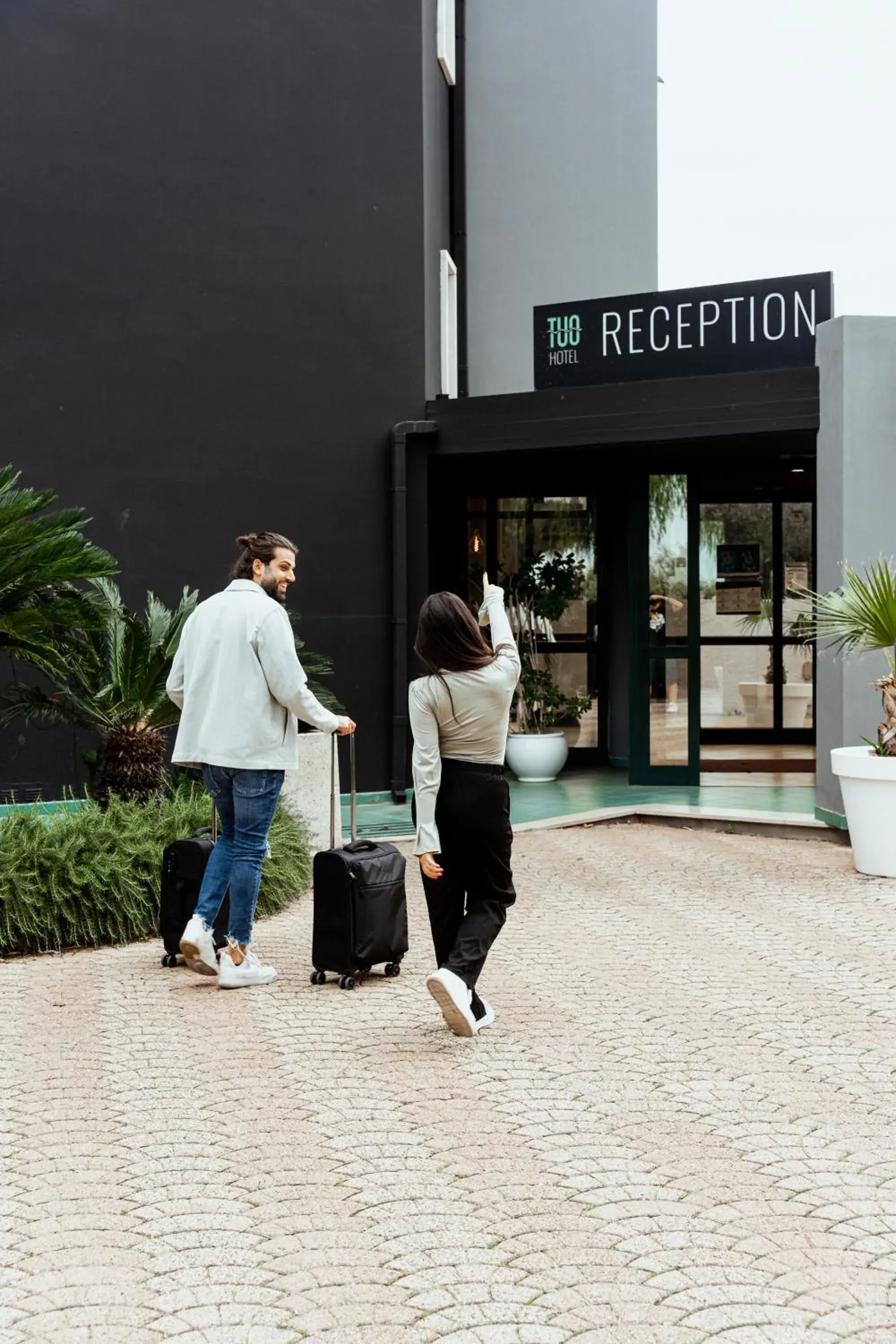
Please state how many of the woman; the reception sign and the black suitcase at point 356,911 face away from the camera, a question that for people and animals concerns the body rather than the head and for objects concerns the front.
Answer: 1

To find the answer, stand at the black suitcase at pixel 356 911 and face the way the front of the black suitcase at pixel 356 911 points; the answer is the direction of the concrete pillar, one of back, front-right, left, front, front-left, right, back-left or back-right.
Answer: left

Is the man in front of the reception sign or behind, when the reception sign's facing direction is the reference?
in front

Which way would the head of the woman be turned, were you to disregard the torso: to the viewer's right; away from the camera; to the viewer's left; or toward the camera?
away from the camera

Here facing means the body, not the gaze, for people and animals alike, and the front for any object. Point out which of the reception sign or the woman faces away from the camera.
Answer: the woman

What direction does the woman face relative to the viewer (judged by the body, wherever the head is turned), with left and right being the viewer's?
facing away from the viewer

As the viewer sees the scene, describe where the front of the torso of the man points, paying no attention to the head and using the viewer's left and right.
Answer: facing away from the viewer and to the right of the viewer

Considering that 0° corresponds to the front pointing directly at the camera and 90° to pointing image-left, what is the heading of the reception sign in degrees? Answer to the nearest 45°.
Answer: approximately 45°

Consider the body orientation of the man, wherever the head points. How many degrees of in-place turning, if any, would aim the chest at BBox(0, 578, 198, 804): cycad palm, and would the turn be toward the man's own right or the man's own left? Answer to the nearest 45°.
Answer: approximately 45° to the man's own left

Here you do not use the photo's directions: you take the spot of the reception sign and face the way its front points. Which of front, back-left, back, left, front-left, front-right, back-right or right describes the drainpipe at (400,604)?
front-right

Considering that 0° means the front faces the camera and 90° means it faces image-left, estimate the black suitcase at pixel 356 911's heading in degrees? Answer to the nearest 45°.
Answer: approximately 315°

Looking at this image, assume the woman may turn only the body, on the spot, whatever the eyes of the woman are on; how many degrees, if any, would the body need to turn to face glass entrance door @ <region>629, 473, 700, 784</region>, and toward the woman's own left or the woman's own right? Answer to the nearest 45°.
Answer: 0° — they already face it

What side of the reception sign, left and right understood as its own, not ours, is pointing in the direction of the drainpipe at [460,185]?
right

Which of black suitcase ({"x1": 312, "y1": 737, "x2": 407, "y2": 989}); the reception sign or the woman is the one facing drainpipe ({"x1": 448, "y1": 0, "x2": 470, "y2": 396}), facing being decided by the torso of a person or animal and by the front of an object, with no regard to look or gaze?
the woman

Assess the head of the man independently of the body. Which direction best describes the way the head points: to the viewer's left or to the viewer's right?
to the viewer's right
